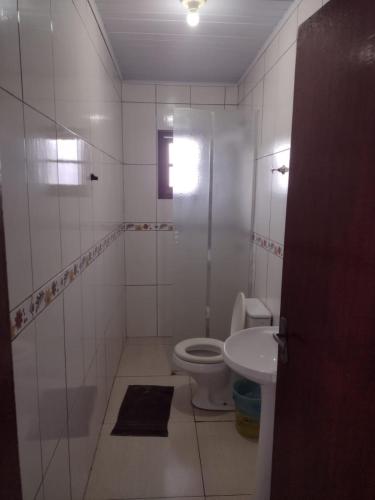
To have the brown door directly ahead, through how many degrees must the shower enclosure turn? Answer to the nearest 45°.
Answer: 0° — it already faces it

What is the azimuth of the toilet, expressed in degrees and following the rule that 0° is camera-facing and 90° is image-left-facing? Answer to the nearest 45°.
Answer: approximately 90°

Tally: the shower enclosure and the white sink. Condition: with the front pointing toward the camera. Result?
1

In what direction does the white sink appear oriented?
to the viewer's left

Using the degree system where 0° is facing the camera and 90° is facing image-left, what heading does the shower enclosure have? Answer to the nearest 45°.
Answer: approximately 0°

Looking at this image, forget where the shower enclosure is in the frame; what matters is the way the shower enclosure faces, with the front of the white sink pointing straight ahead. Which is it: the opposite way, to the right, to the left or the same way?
to the left

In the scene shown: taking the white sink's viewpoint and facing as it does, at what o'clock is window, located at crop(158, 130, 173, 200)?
The window is roughly at 2 o'clock from the white sink.
